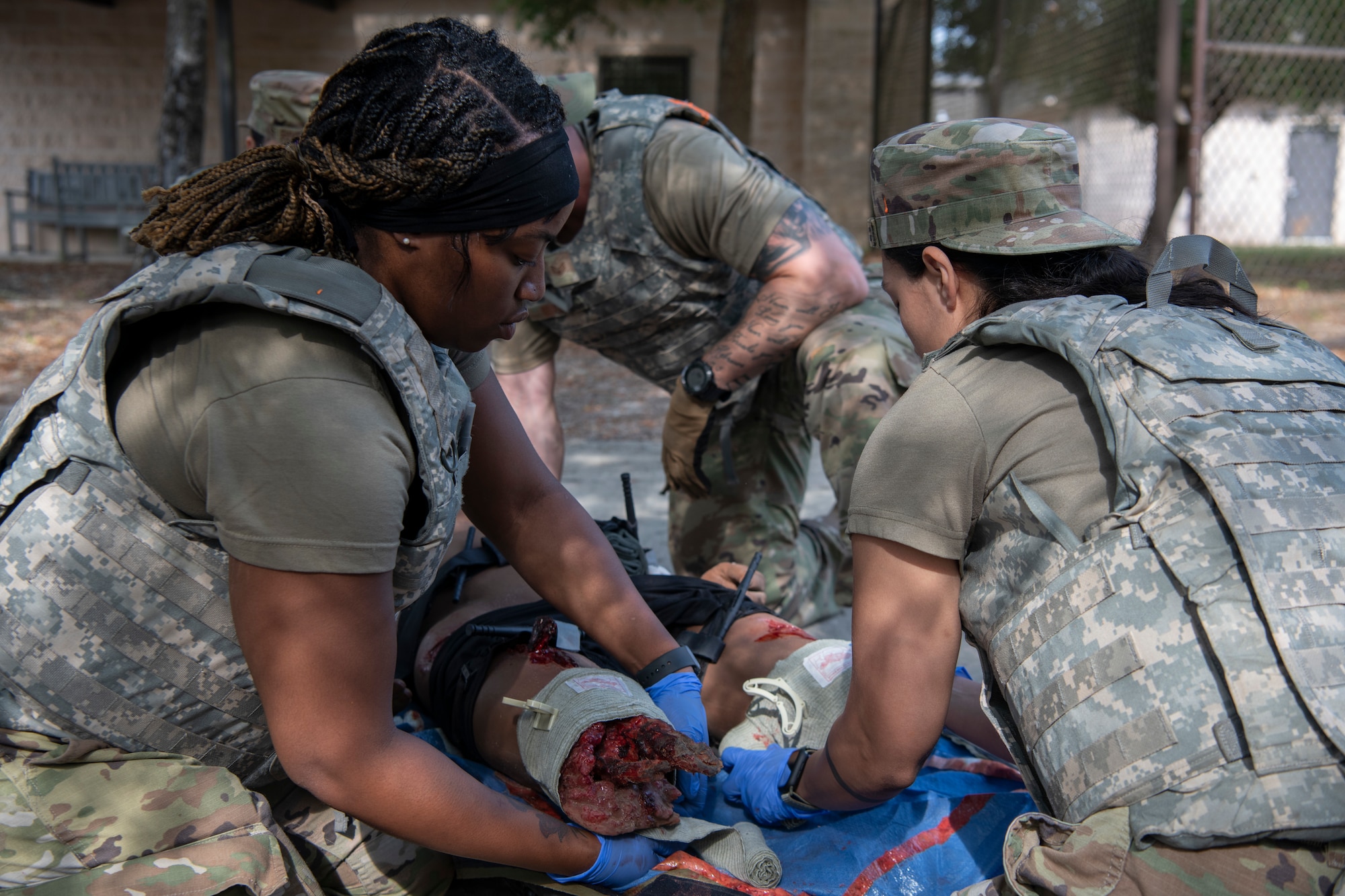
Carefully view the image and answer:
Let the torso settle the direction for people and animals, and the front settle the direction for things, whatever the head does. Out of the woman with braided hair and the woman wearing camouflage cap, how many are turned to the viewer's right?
1

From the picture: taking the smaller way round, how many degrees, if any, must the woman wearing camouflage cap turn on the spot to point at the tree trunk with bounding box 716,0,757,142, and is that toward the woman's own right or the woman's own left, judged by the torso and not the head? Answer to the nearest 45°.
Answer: approximately 45° to the woman's own right

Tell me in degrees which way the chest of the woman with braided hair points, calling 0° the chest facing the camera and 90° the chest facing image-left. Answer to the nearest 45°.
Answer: approximately 270°

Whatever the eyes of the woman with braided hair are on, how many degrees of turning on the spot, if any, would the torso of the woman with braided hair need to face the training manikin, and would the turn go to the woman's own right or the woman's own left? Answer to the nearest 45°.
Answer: approximately 45° to the woman's own left

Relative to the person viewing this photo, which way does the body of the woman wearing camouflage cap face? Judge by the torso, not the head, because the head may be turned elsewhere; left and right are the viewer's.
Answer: facing away from the viewer and to the left of the viewer

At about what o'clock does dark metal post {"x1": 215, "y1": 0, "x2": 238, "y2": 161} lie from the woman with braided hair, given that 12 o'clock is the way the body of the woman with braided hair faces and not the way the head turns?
The dark metal post is roughly at 9 o'clock from the woman with braided hair.

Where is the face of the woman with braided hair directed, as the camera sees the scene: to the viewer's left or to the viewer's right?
to the viewer's right
